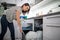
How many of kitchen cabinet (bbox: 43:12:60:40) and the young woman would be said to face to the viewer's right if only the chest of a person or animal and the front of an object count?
1

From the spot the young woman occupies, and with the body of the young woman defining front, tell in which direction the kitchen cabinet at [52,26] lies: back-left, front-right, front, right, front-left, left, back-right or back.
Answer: front-right

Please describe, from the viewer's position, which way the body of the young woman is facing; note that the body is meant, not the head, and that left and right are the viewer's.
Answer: facing to the right of the viewer

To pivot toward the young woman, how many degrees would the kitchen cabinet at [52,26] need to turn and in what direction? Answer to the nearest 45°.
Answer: approximately 90° to its right

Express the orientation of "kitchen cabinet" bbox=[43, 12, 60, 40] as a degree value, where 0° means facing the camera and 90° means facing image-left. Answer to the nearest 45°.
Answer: approximately 45°
